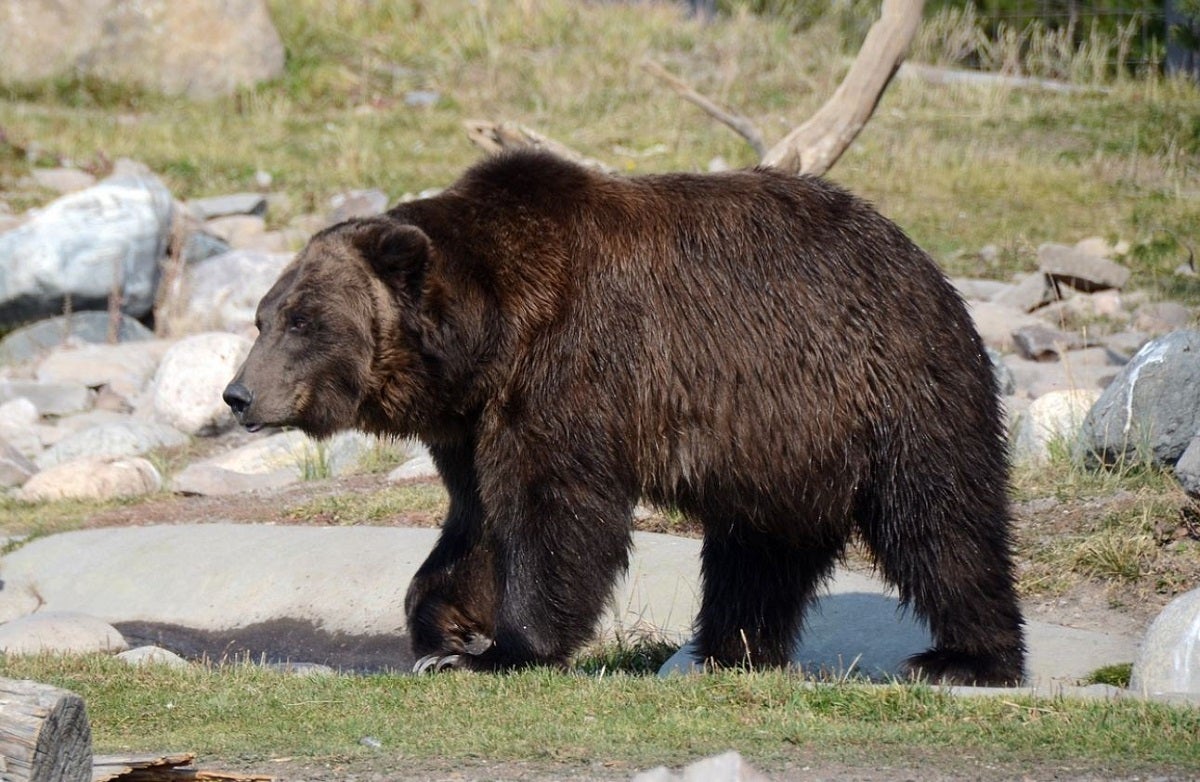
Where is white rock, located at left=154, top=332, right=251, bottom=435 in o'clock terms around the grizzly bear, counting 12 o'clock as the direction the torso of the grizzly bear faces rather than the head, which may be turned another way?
The white rock is roughly at 2 o'clock from the grizzly bear.

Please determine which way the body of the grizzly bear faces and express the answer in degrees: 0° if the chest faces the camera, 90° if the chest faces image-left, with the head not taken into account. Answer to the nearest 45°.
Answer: approximately 90°

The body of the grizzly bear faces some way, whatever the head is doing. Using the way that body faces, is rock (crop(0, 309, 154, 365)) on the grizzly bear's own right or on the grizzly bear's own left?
on the grizzly bear's own right

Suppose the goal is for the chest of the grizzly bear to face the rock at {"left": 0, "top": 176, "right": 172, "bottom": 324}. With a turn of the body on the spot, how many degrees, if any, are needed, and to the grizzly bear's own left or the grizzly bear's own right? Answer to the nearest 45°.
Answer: approximately 45° to the grizzly bear's own right

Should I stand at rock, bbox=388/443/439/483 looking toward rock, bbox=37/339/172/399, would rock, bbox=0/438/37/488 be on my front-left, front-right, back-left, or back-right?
front-left

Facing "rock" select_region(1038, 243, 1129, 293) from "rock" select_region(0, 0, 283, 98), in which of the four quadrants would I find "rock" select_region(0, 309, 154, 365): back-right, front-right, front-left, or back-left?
front-right

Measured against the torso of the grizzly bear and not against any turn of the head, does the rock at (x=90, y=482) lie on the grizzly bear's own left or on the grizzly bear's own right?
on the grizzly bear's own right

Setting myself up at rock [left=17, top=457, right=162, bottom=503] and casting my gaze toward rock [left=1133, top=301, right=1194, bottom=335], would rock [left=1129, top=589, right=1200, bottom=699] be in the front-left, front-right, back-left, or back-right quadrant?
front-right

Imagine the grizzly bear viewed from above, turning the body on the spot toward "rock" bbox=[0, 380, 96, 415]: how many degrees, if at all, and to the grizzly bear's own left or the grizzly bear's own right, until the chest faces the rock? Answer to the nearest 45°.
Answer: approximately 45° to the grizzly bear's own right

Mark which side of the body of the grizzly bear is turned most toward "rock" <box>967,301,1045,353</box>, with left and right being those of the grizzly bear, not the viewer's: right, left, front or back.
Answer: right

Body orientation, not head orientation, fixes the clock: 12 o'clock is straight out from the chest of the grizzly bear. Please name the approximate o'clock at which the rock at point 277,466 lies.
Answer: The rock is roughly at 2 o'clock from the grizzly bear.

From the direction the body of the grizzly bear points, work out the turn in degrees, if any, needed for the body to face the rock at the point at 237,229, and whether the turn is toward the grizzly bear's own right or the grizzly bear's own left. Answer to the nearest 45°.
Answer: approximately 90° to the grizzly bear's own right
